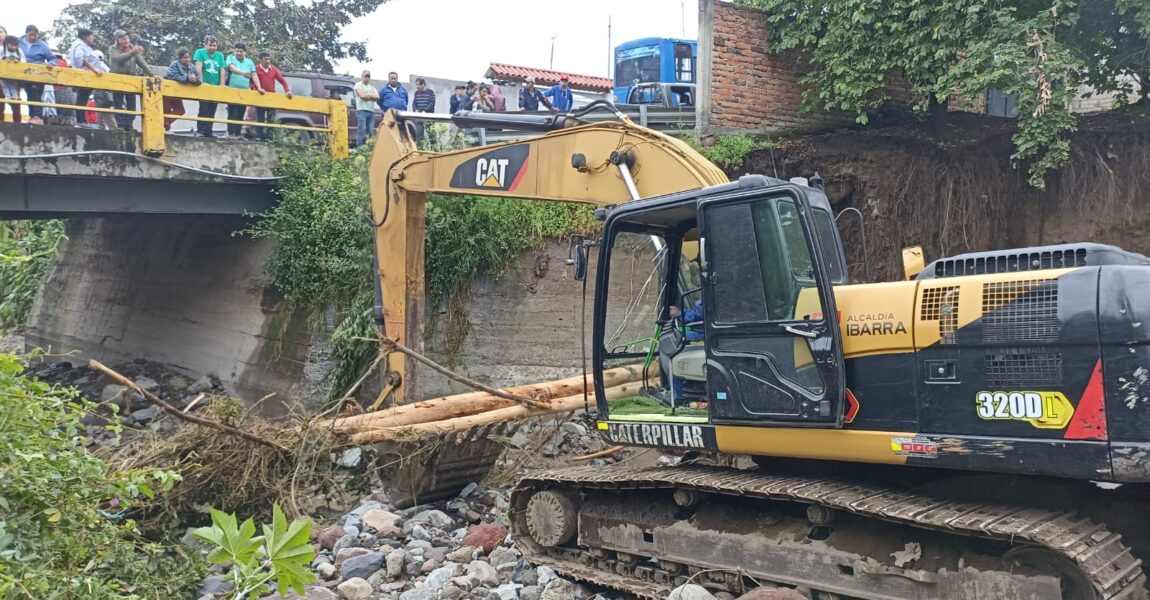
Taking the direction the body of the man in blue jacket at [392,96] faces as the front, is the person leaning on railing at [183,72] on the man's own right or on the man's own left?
on the man's own right

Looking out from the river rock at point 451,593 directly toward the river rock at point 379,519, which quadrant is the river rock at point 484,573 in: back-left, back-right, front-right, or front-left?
front-right

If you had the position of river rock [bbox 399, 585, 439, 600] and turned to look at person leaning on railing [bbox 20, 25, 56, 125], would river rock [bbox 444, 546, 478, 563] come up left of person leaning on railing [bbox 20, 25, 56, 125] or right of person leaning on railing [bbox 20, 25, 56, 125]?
right

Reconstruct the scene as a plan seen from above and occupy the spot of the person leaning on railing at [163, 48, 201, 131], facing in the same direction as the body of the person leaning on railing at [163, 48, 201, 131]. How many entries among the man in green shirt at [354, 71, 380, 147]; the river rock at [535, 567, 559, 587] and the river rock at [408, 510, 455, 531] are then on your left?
1

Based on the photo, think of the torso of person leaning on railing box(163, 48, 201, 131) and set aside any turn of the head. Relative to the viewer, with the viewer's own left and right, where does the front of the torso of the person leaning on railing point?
facing the viewer and to the right of the viewer

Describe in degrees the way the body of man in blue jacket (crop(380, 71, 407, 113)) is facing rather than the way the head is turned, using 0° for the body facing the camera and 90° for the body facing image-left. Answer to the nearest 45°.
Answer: approximately 0°

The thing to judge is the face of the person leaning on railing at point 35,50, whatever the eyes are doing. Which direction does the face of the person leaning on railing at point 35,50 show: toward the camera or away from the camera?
toward the camera

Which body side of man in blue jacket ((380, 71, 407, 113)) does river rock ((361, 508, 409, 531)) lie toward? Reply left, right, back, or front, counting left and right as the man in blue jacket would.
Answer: front

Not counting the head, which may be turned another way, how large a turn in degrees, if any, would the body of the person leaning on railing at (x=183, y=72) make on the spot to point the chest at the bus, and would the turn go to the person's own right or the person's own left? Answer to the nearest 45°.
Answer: approximately 90° to the person's own left

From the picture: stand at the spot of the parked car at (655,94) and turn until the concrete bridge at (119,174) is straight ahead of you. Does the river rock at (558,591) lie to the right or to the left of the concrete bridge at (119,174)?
left

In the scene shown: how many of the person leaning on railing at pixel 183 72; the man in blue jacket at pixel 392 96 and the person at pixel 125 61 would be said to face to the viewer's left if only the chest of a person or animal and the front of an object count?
0

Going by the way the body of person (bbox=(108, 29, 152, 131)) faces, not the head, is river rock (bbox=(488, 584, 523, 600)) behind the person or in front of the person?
in front

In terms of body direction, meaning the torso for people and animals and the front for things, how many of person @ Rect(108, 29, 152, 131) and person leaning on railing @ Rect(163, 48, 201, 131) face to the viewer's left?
0

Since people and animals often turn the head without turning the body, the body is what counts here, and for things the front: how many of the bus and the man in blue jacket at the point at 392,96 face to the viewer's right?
0

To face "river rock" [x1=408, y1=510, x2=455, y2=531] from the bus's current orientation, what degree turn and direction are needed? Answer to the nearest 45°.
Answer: approximately 45° to its left

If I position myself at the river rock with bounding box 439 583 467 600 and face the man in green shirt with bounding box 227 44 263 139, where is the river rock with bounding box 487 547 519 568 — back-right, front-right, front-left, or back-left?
front-right

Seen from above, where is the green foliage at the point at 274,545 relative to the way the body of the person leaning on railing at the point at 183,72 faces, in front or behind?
in front
